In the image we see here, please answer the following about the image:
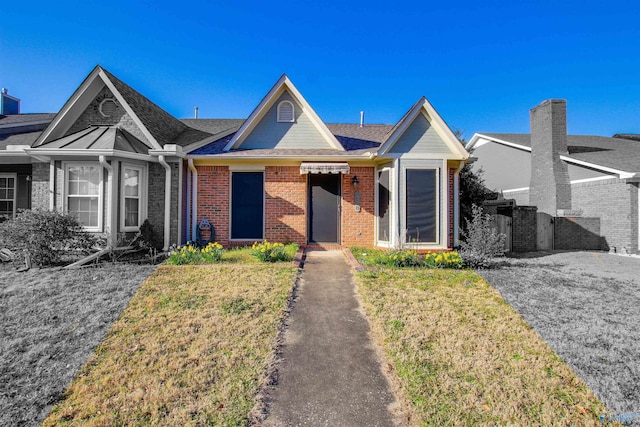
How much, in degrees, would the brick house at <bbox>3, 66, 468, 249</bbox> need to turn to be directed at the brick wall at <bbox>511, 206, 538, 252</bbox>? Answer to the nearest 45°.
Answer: approximately 90° to its left

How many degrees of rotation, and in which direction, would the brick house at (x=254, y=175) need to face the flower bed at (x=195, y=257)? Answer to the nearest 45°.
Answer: approximately 45° to its right

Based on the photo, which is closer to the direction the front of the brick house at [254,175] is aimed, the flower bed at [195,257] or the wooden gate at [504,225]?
the flower bed

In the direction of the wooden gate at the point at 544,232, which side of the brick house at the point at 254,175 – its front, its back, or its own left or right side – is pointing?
left

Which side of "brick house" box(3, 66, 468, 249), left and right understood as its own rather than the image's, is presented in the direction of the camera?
front

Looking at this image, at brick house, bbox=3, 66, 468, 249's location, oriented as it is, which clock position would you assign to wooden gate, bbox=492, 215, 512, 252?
The wooden gate is roughly at 9 o'clock from the brick house.

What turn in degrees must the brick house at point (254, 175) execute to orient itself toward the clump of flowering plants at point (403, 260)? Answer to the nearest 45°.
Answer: approximately 45° to its left

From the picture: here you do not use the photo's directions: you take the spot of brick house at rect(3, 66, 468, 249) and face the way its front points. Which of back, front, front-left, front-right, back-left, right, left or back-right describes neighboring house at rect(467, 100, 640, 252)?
left

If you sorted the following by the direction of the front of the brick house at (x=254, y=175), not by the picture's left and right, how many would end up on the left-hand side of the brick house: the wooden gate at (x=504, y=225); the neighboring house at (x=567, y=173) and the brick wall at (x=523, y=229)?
3

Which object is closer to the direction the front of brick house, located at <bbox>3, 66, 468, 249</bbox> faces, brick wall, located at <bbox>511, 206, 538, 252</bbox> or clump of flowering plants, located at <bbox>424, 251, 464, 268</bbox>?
the clump of flowering plants

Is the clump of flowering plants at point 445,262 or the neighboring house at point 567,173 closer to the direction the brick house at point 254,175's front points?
the clump of flowering plants

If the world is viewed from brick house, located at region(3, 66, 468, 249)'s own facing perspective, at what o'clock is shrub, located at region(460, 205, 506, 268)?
The shrub is roughly at 10 o'clock from the brick house.

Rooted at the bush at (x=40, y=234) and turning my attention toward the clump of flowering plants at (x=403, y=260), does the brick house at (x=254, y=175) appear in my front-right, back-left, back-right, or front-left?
front-left
